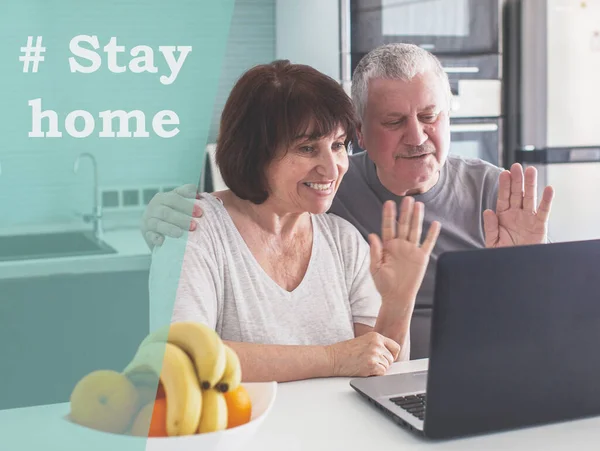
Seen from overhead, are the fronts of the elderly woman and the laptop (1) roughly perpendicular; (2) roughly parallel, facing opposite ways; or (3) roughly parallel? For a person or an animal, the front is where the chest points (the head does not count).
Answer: roughly parallel, facing opposite ways

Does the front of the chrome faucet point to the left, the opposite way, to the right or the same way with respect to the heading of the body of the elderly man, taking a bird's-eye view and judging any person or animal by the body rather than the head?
to the right

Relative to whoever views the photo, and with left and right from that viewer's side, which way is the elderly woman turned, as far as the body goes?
facing the viewer and to the right of the viewer

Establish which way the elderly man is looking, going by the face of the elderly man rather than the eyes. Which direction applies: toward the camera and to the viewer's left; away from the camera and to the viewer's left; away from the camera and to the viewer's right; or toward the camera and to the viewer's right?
toward the camera and to the viewer's right

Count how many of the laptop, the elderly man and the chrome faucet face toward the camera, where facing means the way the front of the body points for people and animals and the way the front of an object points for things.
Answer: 1

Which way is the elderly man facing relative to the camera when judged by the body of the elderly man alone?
toward the camera

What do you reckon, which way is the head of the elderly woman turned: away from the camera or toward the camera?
toward the camera

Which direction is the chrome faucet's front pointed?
to the viewer's left

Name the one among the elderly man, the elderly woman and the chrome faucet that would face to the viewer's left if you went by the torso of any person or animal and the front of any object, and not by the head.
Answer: the chrome faucet

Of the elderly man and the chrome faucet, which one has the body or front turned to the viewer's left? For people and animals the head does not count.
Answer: the chrome faucet

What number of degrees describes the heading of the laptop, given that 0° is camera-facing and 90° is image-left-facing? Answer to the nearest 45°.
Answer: approximately 135°

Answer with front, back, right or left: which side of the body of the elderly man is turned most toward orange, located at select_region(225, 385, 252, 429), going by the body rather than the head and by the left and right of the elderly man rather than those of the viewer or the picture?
front
